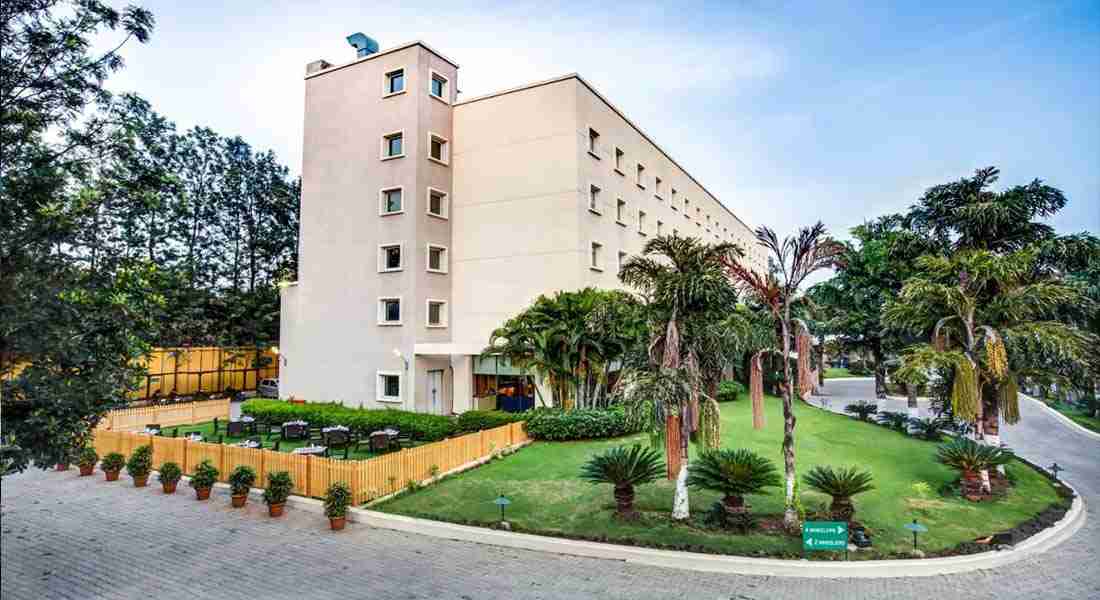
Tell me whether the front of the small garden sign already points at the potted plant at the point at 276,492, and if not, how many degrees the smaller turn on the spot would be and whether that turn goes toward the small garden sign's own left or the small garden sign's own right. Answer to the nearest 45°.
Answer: approximately 90° to the small garden sign's own right

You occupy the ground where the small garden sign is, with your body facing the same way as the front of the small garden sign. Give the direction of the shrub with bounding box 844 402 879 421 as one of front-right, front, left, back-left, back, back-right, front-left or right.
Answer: back

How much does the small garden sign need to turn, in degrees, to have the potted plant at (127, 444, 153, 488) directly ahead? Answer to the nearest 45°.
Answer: approximately 90° to its right

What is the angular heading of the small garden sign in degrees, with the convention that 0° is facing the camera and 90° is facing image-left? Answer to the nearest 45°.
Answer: approximately 0°

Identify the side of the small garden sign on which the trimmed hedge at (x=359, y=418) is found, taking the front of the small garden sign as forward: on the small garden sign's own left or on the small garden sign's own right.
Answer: on the small garden sign's own right

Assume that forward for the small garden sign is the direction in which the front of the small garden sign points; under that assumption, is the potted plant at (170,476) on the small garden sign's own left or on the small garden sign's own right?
on the small garden sign's own right
